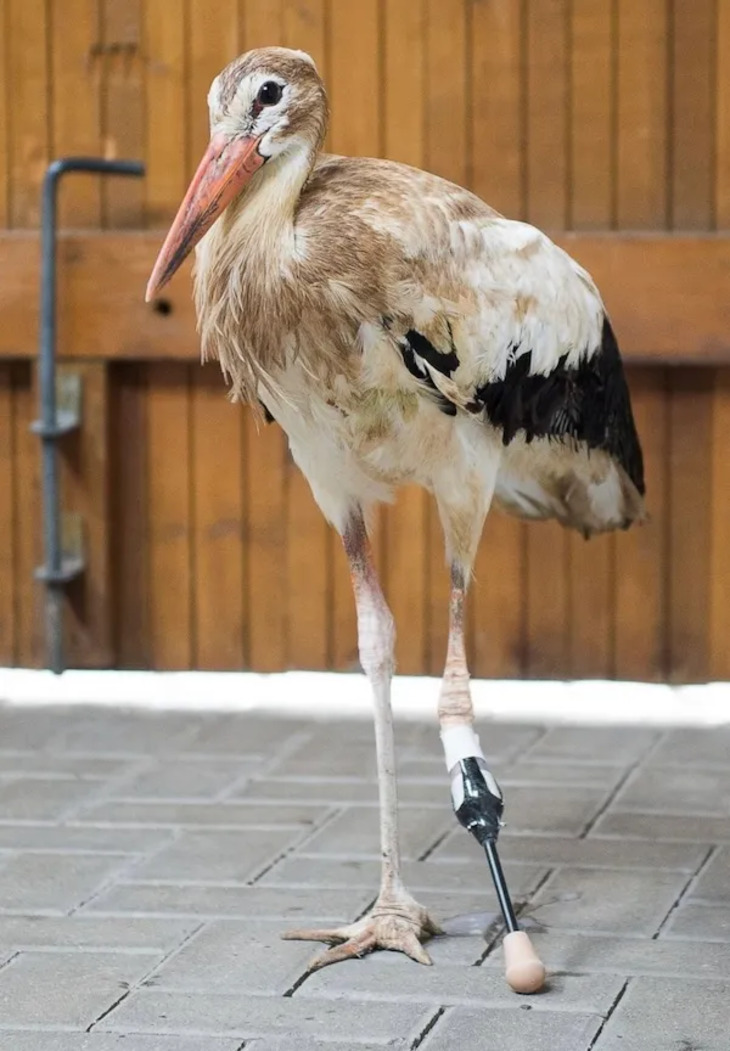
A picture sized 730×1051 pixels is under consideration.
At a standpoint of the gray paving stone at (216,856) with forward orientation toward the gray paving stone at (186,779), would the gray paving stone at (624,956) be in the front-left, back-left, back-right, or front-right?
back-right

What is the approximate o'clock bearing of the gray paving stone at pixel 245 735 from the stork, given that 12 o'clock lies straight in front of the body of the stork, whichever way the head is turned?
The gray paving stone is roughly at 4 o'clock from the stork.

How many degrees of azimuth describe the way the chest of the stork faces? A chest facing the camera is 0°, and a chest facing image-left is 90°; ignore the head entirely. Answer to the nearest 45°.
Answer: approximately 45°
